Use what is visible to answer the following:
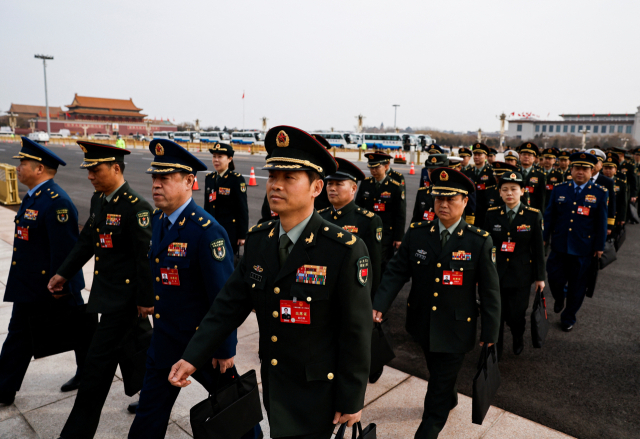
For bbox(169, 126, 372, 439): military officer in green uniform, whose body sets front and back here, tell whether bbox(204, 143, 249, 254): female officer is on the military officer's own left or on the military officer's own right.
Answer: on the military officer's own right

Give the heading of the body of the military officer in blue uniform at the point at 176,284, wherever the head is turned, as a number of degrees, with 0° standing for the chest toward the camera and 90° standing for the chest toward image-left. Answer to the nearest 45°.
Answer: approximately 45°

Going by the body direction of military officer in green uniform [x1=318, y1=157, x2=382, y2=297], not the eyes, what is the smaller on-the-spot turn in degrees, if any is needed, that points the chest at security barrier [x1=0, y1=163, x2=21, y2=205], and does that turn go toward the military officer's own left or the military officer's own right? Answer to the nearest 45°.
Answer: approximately 90° to the military officer's own right

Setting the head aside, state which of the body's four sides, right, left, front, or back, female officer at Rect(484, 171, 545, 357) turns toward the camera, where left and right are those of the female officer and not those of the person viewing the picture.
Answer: front

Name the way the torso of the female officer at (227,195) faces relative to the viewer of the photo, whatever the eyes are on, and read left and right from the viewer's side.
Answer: facing the viewer and to the left of the viewer

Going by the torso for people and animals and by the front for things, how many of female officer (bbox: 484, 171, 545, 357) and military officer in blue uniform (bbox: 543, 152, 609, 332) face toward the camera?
2

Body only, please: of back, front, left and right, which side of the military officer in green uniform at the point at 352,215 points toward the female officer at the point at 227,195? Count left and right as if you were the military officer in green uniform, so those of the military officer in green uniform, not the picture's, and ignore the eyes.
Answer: right

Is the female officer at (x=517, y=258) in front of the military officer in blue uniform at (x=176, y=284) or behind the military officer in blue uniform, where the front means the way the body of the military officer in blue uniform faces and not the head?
behind

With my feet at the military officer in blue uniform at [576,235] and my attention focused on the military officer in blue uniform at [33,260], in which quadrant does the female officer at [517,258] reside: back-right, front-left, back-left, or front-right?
front-left

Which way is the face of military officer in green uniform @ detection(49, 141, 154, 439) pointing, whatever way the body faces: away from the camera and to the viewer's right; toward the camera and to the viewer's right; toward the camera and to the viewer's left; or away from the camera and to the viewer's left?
toward the camera and to the viewer's left

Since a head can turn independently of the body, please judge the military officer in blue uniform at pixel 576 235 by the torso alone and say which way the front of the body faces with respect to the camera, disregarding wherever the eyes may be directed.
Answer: toward the camera
